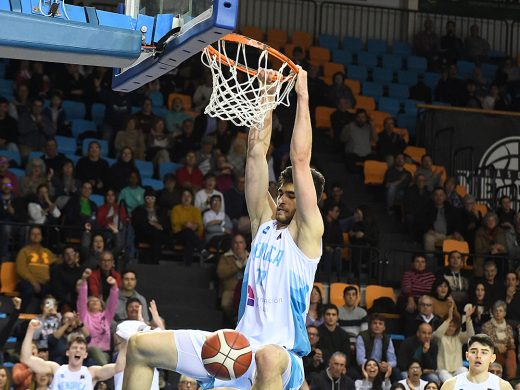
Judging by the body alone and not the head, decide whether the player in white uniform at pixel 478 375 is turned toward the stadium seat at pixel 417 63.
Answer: no

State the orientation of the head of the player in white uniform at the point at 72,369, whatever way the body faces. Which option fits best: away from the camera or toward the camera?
toward the camera

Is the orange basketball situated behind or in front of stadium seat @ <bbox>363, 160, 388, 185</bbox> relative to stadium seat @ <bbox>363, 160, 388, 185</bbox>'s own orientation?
in front

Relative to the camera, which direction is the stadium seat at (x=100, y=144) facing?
toward the camera

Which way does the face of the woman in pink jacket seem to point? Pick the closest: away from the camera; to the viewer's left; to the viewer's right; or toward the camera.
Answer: toward the camera

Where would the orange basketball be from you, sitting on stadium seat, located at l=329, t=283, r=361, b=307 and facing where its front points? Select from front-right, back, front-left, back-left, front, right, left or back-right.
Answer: front

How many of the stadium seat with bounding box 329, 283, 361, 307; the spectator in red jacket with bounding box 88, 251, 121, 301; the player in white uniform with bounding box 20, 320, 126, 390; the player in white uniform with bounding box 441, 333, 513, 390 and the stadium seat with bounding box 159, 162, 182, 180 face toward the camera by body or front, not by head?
5

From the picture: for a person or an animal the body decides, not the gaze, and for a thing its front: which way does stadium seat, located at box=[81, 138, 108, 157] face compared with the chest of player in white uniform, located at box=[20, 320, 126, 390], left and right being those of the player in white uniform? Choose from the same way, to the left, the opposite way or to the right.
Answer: the same way

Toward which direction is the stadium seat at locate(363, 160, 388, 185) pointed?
toward the camera

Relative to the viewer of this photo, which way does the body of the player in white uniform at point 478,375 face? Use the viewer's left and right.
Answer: facing the viewer

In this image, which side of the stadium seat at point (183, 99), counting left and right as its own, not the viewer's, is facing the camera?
front

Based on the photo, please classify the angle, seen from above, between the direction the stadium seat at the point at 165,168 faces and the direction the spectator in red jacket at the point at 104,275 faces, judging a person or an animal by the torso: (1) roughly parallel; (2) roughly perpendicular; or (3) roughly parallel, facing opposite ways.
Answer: roughly parallel

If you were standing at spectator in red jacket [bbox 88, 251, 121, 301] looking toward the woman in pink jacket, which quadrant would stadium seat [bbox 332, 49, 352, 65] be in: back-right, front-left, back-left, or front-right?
back-left
